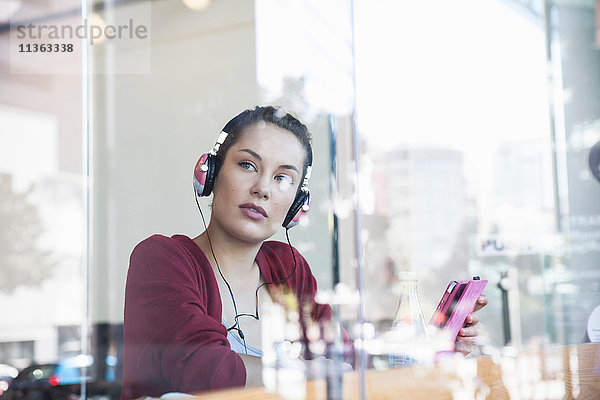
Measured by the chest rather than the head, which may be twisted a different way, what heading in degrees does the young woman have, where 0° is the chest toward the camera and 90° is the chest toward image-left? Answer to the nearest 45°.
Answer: approximately 315°
